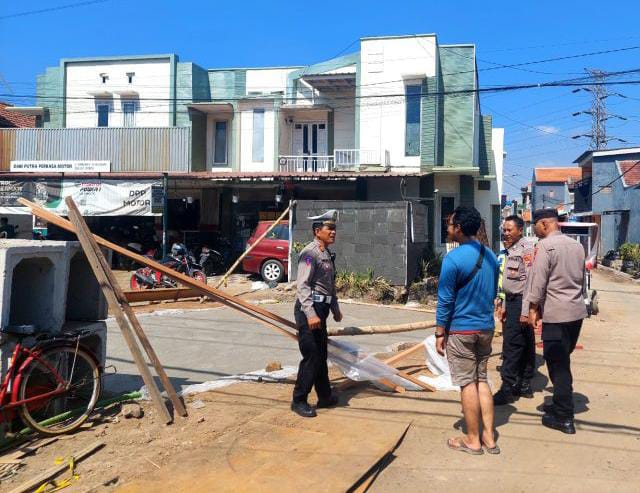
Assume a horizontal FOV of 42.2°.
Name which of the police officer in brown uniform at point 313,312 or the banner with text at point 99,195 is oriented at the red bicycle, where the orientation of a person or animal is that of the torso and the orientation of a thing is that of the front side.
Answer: the banner with text

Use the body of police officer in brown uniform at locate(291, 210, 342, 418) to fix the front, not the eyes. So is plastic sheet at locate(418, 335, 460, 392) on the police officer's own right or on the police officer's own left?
on the police officer's own left

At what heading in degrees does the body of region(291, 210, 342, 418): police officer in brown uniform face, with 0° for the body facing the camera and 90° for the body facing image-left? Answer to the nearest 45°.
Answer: approximately 315°

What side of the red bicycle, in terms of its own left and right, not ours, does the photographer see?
left

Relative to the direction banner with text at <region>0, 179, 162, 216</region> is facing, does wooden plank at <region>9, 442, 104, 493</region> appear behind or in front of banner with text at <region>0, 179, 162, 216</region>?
in front

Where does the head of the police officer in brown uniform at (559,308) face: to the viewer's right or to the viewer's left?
to the viewer's left

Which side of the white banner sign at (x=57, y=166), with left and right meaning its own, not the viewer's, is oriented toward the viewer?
front

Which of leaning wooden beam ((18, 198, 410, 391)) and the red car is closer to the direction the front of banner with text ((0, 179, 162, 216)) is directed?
the leaning wooden beam

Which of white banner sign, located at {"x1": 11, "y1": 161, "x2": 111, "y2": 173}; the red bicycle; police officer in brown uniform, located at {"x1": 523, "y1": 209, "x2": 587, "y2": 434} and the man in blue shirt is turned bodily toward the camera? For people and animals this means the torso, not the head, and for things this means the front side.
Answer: the white banner sign

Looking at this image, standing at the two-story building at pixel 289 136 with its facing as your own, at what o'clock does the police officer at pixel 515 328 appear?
The police officer is roughly at 12 o'clock from the two-story building.

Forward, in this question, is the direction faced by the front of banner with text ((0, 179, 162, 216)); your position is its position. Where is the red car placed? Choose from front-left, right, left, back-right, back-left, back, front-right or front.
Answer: front-left

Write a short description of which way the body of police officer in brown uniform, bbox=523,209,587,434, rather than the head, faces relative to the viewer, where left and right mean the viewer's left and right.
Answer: facing away from the viewer and to the left of the viewer
